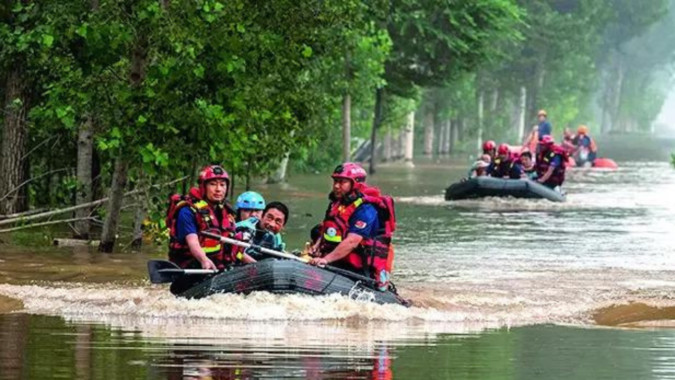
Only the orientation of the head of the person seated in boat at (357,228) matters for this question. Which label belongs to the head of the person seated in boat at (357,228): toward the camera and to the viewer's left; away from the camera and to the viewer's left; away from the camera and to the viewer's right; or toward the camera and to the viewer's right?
toward the camera and to the viewer's left

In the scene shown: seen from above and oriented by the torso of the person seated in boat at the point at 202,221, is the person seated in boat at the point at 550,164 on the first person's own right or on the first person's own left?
on the first person's own left

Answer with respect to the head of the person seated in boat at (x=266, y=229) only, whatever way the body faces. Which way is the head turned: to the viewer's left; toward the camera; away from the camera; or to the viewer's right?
toward the camera

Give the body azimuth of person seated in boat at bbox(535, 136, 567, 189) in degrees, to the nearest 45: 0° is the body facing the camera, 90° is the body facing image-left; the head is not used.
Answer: approximately 90°

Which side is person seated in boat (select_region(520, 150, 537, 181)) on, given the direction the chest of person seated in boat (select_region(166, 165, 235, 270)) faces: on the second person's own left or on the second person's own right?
on the second person's own left

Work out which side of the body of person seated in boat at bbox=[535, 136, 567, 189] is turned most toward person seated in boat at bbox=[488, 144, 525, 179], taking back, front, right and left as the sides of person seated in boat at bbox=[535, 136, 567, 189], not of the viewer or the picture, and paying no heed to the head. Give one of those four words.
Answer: front

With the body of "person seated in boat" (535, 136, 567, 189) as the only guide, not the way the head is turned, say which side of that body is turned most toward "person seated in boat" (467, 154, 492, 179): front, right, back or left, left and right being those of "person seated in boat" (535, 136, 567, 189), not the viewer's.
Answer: front
